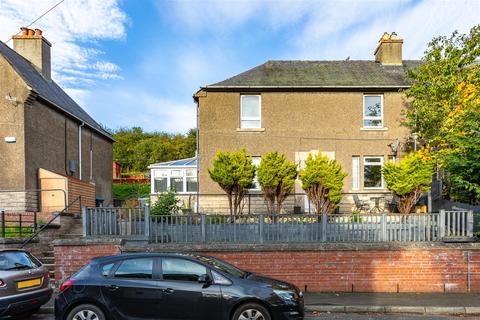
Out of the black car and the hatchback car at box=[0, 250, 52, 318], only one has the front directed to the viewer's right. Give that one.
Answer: the black car

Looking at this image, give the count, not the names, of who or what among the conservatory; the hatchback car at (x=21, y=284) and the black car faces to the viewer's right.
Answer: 1

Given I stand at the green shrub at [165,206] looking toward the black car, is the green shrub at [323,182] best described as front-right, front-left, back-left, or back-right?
front-left

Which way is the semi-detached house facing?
toward the camera

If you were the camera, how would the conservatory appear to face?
facing the viewer

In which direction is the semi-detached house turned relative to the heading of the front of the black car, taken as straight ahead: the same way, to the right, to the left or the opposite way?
to the right

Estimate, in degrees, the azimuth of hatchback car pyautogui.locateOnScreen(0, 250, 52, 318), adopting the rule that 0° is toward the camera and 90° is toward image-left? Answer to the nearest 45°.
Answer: approximately 135°

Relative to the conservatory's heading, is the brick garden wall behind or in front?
in front

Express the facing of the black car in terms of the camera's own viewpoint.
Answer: facing to the right of the viewer

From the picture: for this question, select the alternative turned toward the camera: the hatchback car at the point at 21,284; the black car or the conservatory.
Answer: the conservatory

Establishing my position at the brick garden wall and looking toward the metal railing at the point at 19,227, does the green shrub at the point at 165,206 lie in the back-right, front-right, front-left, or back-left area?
front-right

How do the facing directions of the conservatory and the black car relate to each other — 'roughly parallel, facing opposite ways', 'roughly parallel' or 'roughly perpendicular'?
roughly perpendicular

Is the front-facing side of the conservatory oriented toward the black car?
yes

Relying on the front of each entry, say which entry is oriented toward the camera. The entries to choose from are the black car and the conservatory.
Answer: the conservatory
